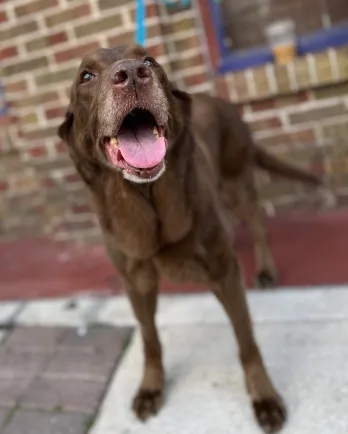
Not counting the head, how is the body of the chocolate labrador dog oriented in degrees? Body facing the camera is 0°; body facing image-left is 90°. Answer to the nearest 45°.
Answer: approximately 45°
